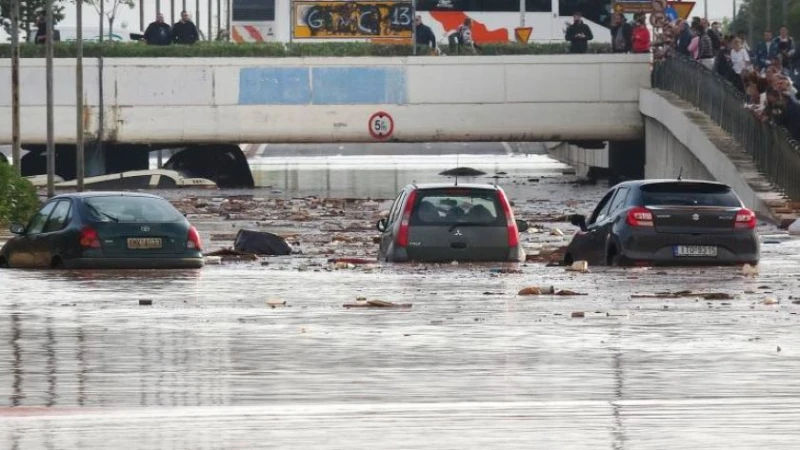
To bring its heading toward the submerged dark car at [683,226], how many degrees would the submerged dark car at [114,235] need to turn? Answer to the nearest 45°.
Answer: approximately 135° to its right

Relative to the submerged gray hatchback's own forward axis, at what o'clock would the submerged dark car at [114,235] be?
The submerged dark car is roughly at 9 o'clock from the submerged gray hatchback.

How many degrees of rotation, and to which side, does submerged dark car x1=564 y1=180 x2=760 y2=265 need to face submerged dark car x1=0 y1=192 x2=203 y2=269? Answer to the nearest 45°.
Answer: approximately 45° to its left

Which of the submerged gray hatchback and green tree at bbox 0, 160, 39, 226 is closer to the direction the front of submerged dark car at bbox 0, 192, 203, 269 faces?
the green tree

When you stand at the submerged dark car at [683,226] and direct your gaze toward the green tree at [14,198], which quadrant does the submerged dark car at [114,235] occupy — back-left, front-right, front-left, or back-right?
front-left

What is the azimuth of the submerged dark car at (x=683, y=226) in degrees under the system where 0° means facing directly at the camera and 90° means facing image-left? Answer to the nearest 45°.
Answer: approximately 135°

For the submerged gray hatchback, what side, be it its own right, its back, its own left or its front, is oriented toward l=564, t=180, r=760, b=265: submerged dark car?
right

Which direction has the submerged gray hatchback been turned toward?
away from the camera

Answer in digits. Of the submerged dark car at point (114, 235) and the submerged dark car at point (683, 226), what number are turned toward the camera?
0

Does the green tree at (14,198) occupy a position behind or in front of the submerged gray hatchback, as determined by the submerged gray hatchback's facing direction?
in front
